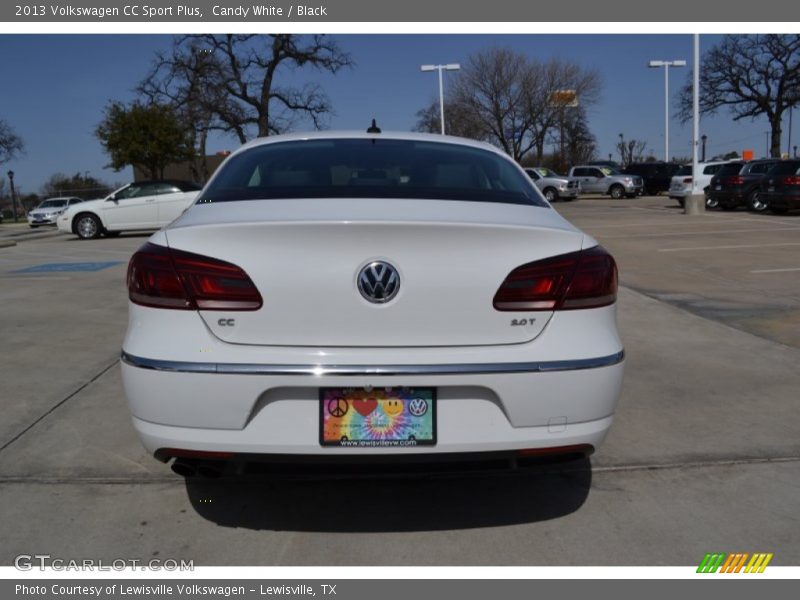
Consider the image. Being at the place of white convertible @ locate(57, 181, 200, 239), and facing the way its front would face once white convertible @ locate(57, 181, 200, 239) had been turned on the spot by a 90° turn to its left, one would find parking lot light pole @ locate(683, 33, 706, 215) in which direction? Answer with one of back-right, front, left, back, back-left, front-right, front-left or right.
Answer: left

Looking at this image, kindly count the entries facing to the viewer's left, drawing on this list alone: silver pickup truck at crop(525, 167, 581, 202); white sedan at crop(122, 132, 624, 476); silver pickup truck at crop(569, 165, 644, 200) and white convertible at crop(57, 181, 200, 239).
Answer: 1

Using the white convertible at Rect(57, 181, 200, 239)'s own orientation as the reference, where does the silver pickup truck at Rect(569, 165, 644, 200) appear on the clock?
The silver pickup truck is roughly at 5 o'clock from the white convertible.

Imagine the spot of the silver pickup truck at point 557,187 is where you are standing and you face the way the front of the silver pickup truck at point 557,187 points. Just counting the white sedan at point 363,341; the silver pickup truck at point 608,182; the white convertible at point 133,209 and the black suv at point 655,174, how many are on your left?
2

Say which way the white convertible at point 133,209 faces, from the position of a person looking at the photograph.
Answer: facing to the left of the viewer

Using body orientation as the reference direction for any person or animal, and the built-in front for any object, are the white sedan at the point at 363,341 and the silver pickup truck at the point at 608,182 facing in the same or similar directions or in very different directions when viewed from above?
very different directions

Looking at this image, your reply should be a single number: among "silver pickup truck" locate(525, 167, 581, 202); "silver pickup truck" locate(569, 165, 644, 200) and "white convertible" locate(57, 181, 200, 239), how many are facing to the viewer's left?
1

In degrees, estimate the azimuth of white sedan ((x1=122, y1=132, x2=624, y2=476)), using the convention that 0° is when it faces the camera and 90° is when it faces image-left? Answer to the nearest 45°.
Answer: approximately 180°

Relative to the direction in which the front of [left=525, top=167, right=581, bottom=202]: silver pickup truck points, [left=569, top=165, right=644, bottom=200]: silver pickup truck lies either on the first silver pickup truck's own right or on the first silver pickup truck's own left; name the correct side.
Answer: on the first silver pickup truck's own left

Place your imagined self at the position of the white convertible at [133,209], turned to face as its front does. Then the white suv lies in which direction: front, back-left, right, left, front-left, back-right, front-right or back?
back

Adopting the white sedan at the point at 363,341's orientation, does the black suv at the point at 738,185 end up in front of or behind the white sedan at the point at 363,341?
in front

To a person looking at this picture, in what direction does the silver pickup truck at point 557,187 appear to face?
facing the viewer and to the right of the viewer

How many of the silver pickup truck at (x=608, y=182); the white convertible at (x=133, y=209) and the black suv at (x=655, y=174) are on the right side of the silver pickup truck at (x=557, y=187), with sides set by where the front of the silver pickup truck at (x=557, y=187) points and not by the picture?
1

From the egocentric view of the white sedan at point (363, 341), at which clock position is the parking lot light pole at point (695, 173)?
The parking lot light pole is roughly at 1 o'clock from the white sedan.

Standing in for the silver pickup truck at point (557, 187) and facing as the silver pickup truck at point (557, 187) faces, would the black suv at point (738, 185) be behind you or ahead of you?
ahead

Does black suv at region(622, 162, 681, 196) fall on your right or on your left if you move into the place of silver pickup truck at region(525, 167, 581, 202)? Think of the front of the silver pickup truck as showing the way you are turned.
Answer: on your left

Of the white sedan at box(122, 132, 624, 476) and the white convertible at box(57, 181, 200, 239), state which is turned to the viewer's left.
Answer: the white convertible at box(57, 181, 200, 239)
